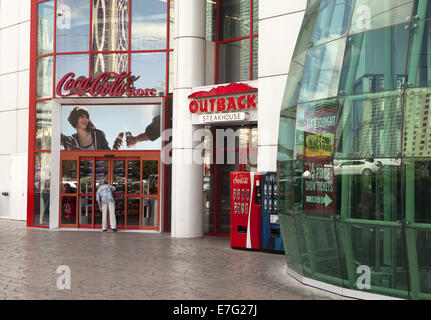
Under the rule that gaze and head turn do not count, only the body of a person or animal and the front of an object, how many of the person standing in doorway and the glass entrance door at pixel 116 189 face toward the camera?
1

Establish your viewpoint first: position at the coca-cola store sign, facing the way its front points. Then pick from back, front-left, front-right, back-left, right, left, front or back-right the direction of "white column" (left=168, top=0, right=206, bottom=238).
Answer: front-left

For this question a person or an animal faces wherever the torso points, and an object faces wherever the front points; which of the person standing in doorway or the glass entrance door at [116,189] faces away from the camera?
the person standing in doorway

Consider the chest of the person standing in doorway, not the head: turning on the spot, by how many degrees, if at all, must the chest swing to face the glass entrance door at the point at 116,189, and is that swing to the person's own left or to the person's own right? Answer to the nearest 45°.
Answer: approximately 45° to the person's own right

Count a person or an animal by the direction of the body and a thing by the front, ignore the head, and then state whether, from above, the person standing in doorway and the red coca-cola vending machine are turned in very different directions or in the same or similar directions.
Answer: very different directions

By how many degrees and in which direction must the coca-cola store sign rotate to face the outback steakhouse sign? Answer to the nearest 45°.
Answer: approximately 45° to its left

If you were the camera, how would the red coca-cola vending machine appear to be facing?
facing the viewer

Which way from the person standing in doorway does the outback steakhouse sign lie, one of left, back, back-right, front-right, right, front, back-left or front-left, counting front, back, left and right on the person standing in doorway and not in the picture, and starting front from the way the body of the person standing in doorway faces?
back-right

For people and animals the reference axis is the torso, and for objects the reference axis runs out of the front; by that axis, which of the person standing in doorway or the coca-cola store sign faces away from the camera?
the person standing in doorway

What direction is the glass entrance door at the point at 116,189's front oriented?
toward the camera

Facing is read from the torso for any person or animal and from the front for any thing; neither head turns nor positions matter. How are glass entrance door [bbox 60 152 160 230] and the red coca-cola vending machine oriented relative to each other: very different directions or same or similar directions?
same or similar directions

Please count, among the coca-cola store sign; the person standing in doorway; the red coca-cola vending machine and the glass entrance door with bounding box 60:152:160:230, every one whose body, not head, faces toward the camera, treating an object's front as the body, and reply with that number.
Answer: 3

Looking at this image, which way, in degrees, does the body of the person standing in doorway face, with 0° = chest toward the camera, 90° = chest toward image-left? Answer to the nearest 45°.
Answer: approximately 180°

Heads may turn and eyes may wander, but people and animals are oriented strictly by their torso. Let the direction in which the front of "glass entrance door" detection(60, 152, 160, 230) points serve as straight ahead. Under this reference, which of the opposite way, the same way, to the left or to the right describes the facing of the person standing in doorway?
the opposite way

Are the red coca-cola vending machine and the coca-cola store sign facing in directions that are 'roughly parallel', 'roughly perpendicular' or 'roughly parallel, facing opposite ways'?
roughly parallel
